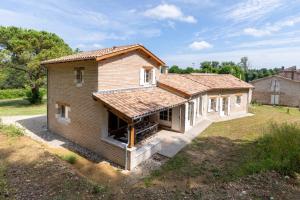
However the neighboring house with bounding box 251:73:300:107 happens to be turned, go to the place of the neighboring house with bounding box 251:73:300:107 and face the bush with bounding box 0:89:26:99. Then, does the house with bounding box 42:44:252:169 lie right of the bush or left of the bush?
left

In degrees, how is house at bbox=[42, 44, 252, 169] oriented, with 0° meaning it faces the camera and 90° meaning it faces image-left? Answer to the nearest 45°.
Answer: approximately 315°

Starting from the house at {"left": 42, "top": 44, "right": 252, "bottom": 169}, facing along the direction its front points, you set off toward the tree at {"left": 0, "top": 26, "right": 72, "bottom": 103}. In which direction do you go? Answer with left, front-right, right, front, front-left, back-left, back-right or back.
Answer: back

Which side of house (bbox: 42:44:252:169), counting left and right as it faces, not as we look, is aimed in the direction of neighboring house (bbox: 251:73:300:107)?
left

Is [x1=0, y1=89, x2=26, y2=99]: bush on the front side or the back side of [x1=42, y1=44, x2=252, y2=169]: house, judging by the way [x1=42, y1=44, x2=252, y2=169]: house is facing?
on the back side
